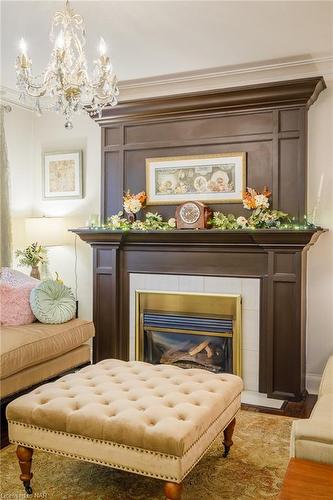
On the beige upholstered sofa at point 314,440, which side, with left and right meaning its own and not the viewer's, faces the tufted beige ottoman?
front

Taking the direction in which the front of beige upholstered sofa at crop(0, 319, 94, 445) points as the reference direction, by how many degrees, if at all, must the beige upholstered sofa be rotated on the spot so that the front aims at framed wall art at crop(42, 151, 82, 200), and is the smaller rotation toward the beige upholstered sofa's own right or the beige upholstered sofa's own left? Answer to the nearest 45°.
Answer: approximately 135° to the beige upholstered sofa's own left

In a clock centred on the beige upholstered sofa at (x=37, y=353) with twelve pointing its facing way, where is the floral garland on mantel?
The floral garland on mantel is roughly at 10 o'clock from the beige upholstered sofa.

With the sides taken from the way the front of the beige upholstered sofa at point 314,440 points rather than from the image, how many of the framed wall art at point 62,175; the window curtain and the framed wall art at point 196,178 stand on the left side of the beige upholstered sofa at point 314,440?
0

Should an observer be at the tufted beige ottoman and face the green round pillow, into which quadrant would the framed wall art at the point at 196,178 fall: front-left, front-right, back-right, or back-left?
front-right

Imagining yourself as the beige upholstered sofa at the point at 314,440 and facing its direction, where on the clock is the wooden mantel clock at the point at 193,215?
The wooden mantel clock is roughly at 2 o'clock from the beige upholstered sofa.

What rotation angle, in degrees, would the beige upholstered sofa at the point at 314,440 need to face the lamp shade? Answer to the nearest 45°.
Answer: approximately 45° to its right

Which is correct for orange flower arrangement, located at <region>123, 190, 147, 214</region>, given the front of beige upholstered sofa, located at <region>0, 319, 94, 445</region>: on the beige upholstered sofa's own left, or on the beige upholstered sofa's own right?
on the beige upholstered sofa's own left

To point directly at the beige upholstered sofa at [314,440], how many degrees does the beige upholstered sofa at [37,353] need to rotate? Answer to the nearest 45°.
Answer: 0° — it already faces it

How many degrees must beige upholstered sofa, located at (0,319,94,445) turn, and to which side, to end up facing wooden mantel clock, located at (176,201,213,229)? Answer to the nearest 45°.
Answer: approximately 90° to its left

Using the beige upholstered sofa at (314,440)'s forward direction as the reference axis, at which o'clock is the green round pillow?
The green round pillow is roughly at 1 o'clock from the beige upholstered sofa.

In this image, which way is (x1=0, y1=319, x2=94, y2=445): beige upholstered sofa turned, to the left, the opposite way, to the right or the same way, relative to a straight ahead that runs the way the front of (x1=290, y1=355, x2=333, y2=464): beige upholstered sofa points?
the opposite way

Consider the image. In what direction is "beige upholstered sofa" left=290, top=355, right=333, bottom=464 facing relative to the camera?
to the viewer's left

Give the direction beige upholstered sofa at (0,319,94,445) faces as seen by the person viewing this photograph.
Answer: facing the viewer and to the right of the viewer

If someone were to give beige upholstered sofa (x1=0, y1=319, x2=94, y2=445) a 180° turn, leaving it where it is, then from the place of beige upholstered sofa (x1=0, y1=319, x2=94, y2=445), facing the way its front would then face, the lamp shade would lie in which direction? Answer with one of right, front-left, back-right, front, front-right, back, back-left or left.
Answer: front-right

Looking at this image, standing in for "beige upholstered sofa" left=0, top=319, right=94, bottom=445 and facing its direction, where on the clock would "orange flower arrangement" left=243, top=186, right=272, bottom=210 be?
The orange flower arrangement is roughly at 10 o'clock from the beige upholstered sofa.

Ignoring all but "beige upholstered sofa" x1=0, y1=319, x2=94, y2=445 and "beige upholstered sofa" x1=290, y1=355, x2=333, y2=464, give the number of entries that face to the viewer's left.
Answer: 1
